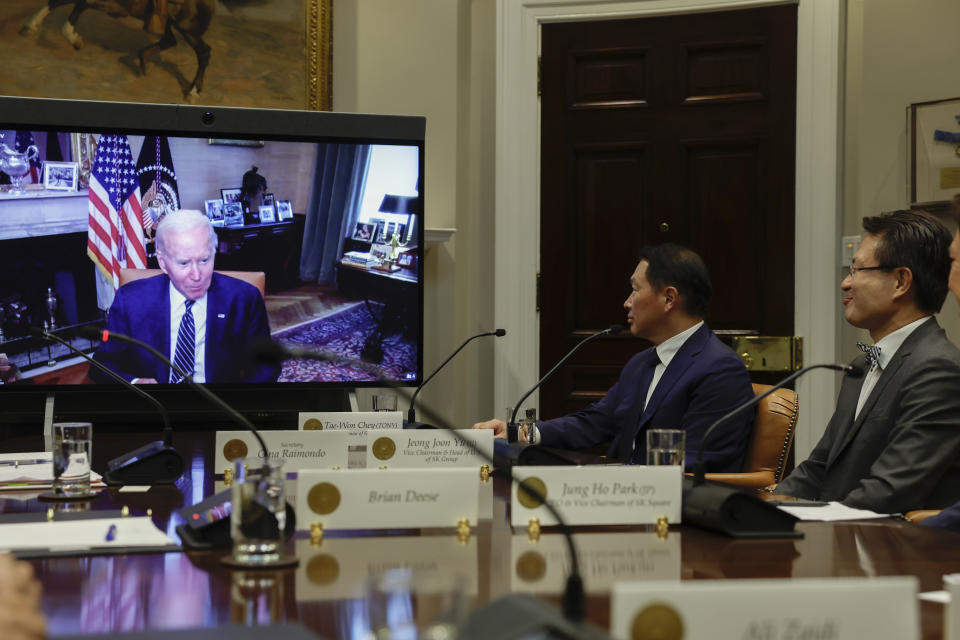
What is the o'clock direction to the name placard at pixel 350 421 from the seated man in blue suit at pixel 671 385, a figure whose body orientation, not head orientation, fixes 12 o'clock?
The name placard is roughly at 12 o'clock from the seated man in blue suit.

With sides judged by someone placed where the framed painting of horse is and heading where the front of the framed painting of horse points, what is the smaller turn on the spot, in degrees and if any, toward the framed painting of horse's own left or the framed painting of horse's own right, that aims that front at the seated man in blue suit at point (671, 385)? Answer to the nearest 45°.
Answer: approximately 45° to the framed painting of horse's own left

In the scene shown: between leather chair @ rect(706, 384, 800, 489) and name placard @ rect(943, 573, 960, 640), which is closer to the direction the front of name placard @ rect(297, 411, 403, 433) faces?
the name placard

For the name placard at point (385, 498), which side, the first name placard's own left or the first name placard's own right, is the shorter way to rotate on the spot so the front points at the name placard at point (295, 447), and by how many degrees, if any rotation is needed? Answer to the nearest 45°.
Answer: approximately 180°

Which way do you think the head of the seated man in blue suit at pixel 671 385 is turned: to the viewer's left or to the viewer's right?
to the viewer's left

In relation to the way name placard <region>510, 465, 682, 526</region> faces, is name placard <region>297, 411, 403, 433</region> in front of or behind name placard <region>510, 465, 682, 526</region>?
behind

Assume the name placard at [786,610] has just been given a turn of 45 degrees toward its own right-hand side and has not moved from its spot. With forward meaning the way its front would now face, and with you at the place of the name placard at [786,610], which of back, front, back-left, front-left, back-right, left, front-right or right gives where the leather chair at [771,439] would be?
back-right

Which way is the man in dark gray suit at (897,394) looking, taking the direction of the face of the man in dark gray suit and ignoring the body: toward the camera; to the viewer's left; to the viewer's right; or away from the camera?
to the viewer's left

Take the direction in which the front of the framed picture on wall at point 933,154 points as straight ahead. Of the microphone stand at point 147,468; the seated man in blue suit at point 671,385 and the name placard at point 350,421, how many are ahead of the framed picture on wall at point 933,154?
3
